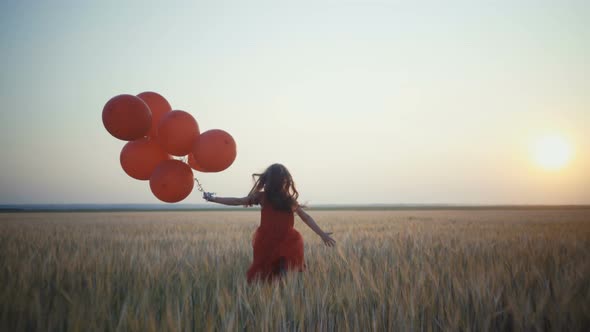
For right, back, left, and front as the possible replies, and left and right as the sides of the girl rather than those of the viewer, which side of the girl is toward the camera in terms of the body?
back

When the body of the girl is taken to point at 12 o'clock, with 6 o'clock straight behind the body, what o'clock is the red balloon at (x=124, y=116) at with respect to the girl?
The red balloon is roughly at 9 o'clock from the girl.

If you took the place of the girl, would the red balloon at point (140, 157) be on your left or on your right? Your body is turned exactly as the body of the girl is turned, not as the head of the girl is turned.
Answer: on your left

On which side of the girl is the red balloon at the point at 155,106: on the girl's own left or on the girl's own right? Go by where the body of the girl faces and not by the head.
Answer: on the girl's own left

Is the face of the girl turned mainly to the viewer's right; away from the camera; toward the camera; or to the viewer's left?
away from the camera

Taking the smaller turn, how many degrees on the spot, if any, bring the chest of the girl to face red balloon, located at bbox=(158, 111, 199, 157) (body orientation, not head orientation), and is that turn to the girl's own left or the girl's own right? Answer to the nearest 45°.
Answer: approximately 90° to the girl's own left

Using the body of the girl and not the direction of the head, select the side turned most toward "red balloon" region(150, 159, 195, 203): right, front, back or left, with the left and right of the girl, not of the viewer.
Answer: left
